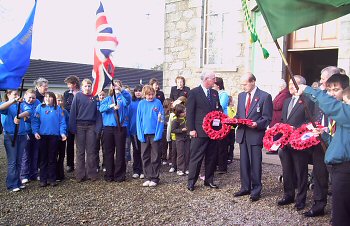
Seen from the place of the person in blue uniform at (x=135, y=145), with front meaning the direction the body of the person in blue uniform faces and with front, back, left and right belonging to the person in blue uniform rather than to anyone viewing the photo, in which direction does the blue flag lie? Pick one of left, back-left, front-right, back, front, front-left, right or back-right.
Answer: front-right

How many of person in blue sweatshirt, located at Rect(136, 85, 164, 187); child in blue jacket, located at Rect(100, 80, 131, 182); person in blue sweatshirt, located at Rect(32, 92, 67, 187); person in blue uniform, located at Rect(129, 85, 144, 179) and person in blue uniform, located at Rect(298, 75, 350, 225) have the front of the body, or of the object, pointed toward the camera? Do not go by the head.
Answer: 4

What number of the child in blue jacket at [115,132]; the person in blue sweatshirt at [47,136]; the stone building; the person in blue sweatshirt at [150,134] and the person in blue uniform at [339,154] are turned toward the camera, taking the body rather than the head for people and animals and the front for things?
4

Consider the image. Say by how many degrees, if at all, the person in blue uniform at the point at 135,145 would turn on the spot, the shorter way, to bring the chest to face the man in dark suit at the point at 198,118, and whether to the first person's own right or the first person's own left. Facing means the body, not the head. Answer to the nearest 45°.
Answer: approximately 45° to the first person's own left

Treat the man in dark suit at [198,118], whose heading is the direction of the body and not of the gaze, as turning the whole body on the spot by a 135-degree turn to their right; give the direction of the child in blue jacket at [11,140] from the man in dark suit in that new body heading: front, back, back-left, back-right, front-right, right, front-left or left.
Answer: front

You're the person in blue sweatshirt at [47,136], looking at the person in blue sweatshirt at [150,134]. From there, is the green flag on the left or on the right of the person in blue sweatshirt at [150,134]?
right

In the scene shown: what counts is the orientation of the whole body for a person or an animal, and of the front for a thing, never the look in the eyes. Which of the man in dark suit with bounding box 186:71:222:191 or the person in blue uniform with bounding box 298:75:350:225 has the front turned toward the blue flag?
the person in blue uniform

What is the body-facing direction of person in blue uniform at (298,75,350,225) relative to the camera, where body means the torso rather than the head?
to the viewer's left

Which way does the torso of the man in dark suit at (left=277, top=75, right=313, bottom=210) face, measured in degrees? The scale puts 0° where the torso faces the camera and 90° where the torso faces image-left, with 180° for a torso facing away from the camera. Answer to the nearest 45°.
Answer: approximately 45°

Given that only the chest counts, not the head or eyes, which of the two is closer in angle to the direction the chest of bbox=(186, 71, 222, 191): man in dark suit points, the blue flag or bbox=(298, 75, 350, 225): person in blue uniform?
the person in blue uniform

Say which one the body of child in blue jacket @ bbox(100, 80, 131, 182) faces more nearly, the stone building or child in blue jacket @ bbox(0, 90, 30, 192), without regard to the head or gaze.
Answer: the child in blue jacket

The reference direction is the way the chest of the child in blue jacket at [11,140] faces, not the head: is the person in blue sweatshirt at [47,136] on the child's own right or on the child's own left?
on the child's own left

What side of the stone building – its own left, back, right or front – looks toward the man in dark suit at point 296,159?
front
